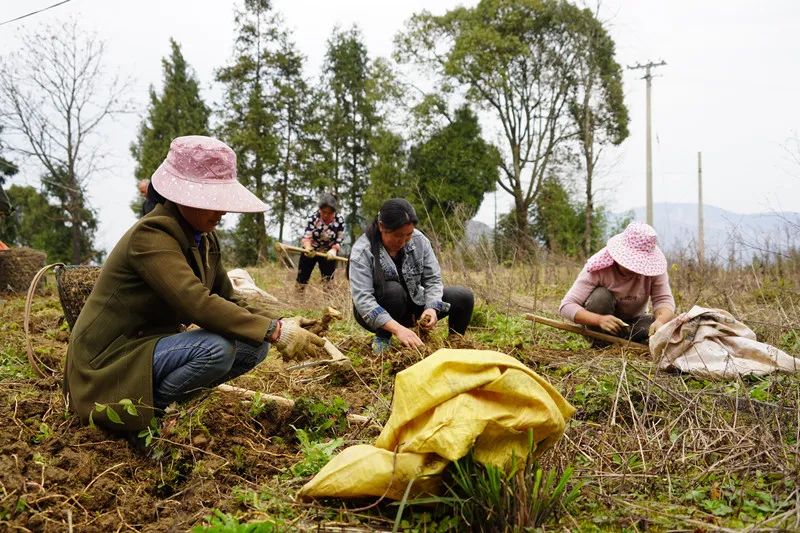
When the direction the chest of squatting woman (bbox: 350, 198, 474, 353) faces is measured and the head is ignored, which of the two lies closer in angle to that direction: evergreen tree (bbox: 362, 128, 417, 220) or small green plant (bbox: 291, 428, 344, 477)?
the small green plant

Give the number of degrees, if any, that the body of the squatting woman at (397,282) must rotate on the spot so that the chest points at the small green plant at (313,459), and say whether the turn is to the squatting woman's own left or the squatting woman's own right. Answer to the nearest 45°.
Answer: approximately 45° to the squatting woman's own right

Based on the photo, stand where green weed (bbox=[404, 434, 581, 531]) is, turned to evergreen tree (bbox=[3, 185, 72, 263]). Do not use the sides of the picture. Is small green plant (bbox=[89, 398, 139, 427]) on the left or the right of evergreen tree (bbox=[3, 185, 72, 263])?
left

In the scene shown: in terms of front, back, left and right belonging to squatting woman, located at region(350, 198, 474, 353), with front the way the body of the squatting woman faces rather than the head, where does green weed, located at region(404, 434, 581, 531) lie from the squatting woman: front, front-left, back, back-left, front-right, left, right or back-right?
front-right

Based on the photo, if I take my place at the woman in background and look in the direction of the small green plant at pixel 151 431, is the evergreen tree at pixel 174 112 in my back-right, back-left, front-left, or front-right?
back-right

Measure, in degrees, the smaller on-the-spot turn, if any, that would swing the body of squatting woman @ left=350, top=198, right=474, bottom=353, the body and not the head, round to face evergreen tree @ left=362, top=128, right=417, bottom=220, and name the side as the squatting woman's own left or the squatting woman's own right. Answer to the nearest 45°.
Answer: approximately 135° to the squatting woman's own left

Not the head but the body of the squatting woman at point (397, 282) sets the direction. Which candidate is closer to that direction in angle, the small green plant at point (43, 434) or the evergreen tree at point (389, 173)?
the small green plant

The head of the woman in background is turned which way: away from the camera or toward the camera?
toward the camera

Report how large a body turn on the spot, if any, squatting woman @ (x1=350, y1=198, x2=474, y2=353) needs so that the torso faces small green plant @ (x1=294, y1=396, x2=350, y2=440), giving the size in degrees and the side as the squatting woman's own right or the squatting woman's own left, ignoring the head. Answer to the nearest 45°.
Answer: approximately 45° to the squatting woman's own right

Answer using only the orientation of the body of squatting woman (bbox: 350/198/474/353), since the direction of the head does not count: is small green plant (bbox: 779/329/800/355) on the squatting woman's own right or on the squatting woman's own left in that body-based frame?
on the squatting woman's own left

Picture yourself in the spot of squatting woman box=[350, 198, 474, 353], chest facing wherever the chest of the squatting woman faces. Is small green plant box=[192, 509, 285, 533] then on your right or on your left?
on your right

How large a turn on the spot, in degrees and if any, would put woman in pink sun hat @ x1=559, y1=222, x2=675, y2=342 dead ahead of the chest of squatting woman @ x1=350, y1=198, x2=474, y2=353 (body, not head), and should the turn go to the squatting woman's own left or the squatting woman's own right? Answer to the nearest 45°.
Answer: approximately 45° to the squatting woman's own left

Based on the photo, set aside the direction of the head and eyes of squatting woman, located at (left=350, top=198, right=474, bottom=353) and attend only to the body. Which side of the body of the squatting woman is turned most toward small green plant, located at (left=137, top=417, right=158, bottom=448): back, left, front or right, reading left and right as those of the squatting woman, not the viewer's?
right

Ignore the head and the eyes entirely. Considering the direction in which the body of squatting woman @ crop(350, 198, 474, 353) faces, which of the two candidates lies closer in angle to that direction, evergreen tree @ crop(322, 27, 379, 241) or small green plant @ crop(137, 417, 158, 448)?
the small green plant

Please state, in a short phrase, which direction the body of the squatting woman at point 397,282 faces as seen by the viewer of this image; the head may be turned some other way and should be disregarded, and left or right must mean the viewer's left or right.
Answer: facing the viewer and to the right of the viewer

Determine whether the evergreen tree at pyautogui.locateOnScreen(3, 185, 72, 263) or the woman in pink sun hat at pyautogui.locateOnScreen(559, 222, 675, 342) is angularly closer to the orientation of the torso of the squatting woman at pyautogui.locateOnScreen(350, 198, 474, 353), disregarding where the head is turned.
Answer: the woman in pink sun hat

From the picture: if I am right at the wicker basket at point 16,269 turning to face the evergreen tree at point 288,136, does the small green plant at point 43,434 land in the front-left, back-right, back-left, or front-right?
back-right
